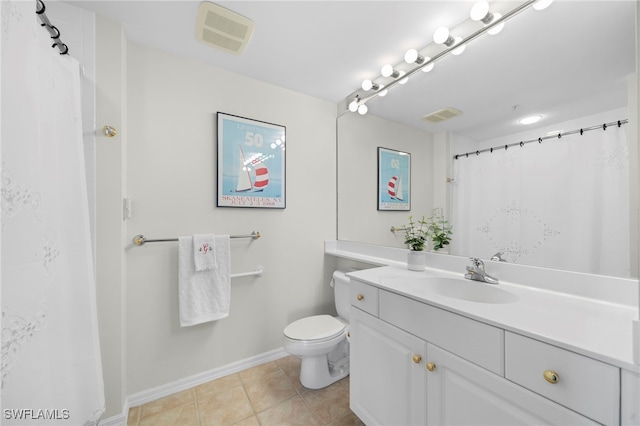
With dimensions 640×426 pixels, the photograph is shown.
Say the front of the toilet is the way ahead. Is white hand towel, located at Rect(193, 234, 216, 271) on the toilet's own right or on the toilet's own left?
on the toilet's own right

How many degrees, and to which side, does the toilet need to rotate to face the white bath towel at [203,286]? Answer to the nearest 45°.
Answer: approximately 45° to its right

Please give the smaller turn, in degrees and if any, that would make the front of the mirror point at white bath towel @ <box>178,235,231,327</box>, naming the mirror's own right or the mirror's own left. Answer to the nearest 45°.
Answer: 0° — it already faces it

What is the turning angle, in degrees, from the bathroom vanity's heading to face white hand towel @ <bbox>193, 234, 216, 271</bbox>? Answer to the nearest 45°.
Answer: approximately 45° to its right

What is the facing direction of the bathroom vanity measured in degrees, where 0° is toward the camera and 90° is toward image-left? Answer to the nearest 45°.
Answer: approximately 45°

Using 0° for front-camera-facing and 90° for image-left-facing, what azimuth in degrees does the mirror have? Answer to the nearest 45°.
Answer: approximately 45°

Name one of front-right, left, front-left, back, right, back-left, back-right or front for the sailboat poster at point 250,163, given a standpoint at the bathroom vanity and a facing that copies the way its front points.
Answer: front-right
